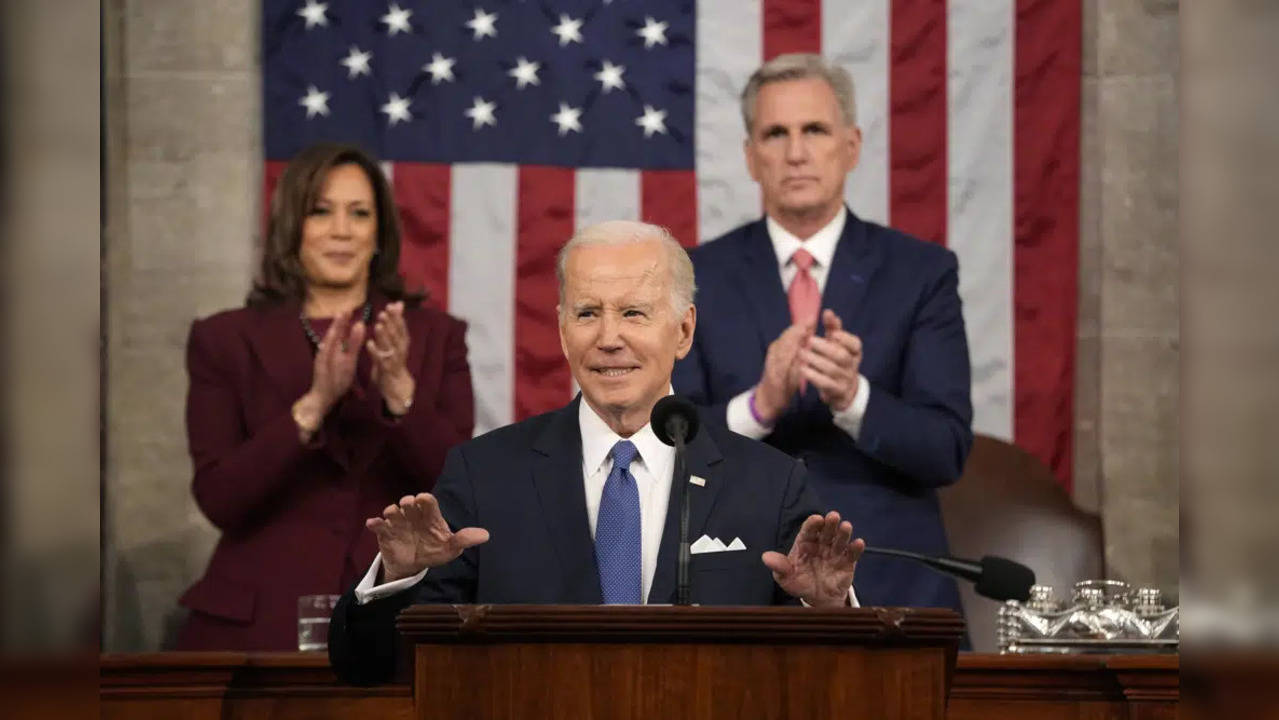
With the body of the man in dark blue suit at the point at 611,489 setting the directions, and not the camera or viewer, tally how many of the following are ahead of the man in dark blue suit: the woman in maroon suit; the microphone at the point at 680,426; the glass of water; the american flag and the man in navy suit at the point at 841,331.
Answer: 1

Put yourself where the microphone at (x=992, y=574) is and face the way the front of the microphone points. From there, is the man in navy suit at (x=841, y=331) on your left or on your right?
on your left

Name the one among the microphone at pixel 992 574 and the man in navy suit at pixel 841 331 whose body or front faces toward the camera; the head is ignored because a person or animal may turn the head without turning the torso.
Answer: the man in navy suit

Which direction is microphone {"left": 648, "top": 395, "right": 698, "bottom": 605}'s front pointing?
away from the camera

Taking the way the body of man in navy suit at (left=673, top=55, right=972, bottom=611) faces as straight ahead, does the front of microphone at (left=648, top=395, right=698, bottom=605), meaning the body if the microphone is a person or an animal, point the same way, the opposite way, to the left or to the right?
the opposite way

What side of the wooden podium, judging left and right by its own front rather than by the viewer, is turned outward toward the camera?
front

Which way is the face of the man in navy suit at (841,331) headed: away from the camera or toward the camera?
toward the camera

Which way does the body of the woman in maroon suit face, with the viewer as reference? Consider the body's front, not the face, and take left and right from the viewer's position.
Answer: facing the viewer

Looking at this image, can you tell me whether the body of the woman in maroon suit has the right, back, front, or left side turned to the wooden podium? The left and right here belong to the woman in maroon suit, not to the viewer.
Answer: front

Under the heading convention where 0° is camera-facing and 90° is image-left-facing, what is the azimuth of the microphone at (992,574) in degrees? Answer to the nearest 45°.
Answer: approximately 270°

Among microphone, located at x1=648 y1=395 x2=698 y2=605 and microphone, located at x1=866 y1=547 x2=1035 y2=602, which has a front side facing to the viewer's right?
microphone, located at x1=866 y1=547 x2=1035 y2=602

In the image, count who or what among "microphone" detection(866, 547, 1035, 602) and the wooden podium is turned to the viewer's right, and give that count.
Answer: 1

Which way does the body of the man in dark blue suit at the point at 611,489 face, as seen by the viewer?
toward the camera
